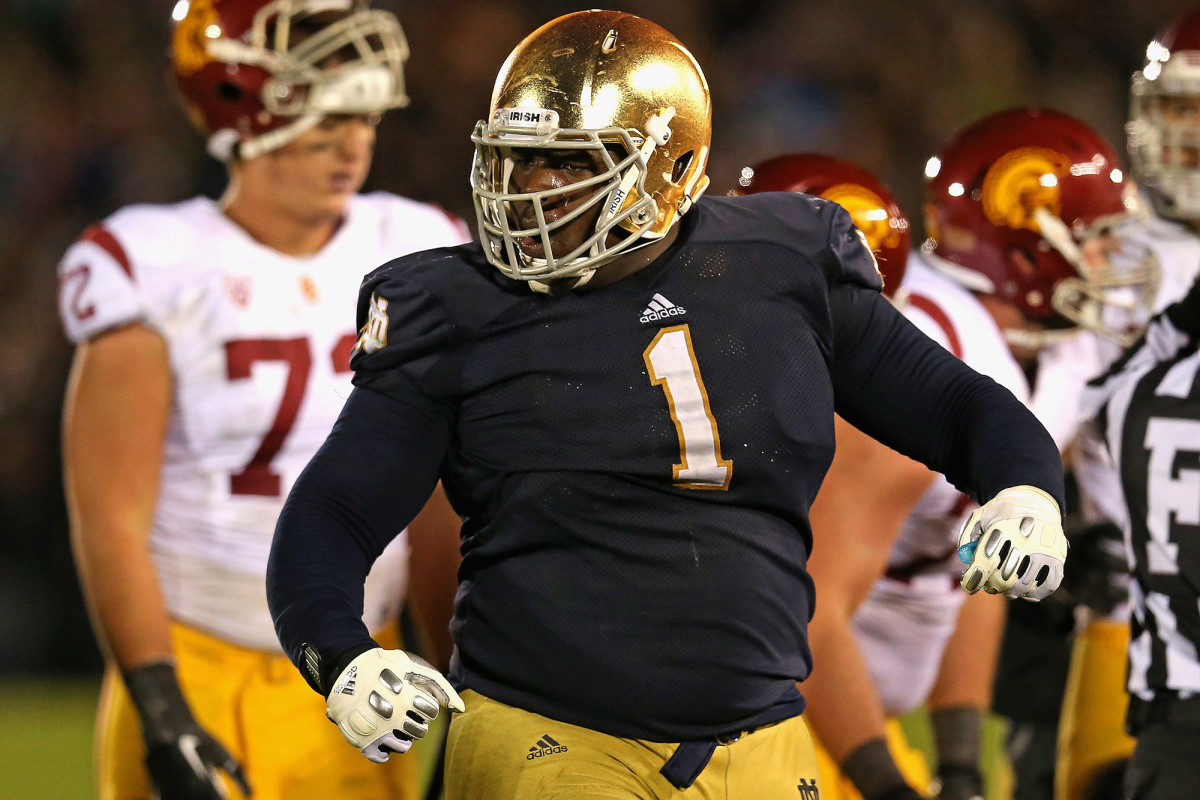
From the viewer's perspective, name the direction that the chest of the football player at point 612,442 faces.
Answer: toward the camera

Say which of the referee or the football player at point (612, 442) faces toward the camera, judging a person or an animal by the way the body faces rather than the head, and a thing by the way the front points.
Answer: the football player

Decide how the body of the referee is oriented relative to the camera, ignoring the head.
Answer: away from the camera

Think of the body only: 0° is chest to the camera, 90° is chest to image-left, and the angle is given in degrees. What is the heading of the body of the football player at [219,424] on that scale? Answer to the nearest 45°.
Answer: approximately 315°

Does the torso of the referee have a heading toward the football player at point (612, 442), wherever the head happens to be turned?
no

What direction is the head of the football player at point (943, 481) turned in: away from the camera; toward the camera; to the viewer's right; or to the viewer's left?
to the viewer's right

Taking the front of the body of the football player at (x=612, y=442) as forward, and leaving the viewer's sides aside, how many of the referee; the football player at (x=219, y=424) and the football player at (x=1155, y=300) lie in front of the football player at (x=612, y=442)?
0

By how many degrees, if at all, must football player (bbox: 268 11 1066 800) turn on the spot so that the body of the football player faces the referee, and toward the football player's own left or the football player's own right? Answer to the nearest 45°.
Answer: approximately 135° to the football player's own left

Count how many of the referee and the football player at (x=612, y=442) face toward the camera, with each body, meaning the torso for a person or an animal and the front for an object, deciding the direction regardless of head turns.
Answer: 1

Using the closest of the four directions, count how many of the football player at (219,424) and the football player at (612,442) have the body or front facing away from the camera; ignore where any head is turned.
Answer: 0

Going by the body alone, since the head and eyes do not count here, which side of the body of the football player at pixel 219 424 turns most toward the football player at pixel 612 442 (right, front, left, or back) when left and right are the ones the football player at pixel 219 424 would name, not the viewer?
front

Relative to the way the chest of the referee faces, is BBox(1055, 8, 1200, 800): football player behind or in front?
in front
